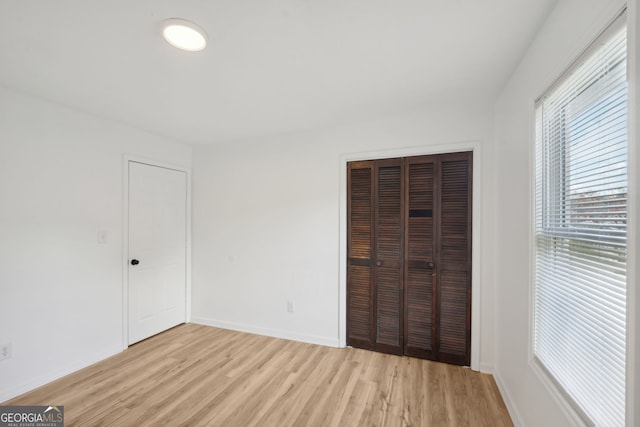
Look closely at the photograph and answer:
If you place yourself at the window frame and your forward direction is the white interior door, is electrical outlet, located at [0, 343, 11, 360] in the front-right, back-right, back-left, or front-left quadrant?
front-left

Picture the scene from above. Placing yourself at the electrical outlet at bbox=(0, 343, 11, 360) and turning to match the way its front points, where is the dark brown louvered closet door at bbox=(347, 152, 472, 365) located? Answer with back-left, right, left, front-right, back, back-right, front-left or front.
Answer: front-left

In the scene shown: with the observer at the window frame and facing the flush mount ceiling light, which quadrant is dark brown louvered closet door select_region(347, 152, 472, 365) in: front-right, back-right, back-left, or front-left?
front-right

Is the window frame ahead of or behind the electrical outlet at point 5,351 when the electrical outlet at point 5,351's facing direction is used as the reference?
ahead

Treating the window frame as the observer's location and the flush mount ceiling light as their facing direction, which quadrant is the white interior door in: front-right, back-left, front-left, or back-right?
front-right

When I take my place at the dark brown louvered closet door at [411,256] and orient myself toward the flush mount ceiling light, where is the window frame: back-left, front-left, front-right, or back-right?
front-left

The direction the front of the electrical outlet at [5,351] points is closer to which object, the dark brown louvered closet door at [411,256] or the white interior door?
the dark brown louvered closet door

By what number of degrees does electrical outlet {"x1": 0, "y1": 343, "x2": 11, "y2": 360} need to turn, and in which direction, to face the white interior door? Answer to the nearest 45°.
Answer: approximately 90° to its left

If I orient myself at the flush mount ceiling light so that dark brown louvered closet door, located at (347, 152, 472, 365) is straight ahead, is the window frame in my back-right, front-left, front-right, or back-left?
front-right
